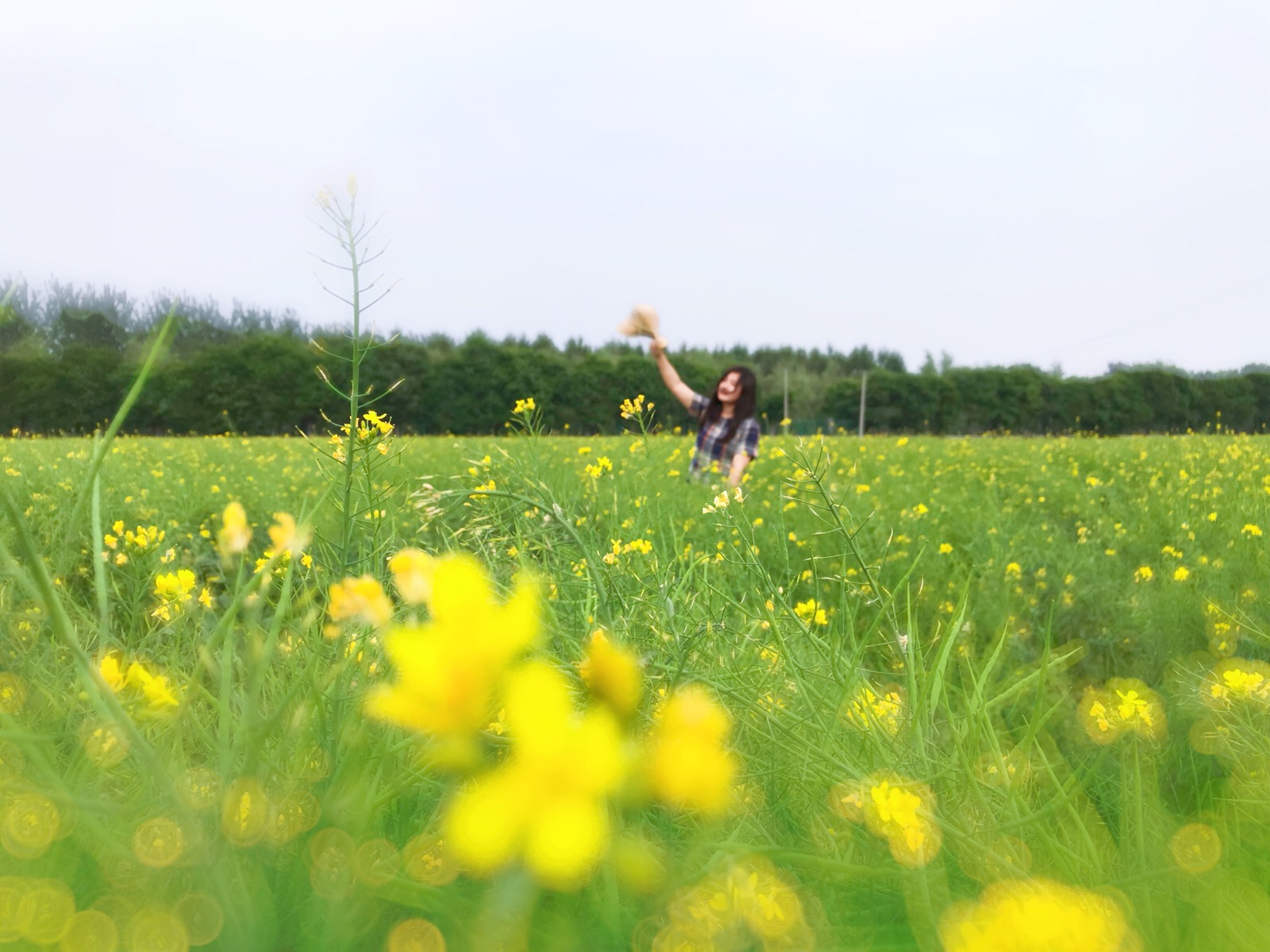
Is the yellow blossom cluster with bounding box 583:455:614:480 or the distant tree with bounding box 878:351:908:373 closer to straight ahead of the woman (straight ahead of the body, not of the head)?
the yellow blossom cluster

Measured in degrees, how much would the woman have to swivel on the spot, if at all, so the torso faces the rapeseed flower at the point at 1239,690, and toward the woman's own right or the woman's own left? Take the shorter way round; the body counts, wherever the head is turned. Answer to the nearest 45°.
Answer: approximately 45° to the woman's own left

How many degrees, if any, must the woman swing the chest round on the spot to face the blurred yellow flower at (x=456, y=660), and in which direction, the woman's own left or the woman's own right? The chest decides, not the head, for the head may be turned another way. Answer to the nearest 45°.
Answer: approximately 45° to the woman's own left

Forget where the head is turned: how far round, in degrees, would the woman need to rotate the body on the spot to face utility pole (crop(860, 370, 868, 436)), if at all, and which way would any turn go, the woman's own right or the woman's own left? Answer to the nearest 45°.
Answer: approximately 135° to the woman's own right

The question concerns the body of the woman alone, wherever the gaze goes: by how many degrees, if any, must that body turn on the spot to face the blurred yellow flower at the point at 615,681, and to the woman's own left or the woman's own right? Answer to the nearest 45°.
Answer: approximately 45° to the woman's own left

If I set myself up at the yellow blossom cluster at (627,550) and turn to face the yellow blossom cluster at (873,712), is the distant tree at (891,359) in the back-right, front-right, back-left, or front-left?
back-left

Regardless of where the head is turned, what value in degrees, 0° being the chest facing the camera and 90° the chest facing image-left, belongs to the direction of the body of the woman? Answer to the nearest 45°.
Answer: approximately 45°
